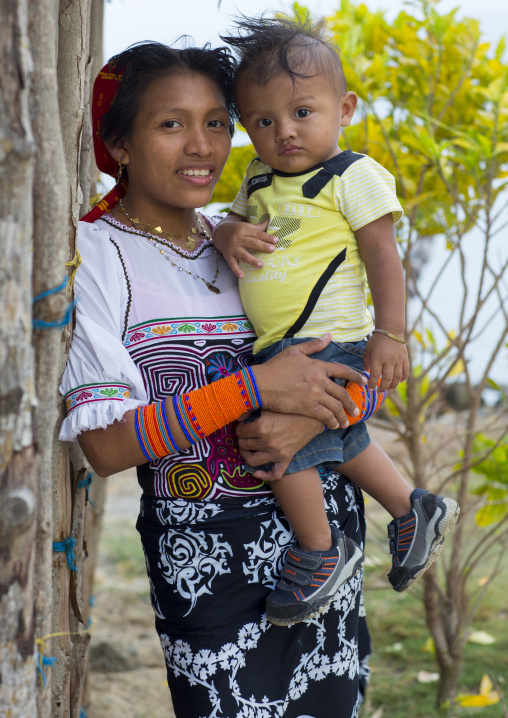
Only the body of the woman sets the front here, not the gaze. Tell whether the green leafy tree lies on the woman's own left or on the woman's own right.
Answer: on the woman's own left

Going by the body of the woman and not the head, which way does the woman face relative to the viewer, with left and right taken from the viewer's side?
facing the viewer and to the right of the viewer

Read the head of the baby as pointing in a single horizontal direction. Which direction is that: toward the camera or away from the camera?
toward the camera
